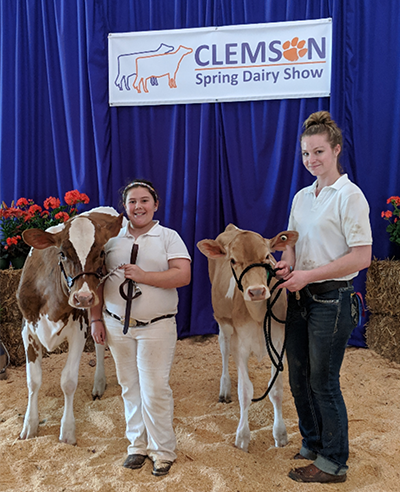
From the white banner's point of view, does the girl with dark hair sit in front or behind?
in front

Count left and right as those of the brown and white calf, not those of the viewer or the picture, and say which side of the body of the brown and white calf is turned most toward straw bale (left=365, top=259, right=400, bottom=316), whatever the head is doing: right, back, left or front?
left

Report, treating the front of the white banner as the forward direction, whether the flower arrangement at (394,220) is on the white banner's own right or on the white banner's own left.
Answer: on the white banner's own left

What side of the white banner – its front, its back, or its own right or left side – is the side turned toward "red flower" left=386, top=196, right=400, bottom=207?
left

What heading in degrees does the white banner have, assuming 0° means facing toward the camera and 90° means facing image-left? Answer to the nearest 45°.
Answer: approximately 0°

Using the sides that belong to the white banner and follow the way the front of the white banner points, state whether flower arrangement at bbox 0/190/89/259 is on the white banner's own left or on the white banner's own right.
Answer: on the white banner's own right

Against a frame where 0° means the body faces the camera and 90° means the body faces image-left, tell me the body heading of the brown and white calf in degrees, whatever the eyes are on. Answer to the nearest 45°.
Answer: approximately 0°

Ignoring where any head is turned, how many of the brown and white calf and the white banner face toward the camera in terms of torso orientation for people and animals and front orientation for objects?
2

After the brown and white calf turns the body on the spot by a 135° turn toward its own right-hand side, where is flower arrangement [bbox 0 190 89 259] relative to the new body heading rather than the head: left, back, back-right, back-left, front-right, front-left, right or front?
front-right

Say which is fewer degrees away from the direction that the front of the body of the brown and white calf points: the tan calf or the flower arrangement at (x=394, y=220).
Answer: the tan calf

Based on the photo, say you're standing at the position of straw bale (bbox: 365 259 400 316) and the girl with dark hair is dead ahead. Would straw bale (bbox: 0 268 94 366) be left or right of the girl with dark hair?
right
